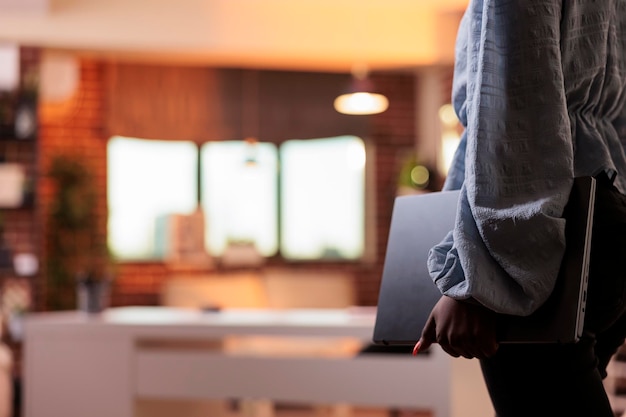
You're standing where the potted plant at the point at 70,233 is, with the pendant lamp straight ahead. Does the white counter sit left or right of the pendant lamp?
right

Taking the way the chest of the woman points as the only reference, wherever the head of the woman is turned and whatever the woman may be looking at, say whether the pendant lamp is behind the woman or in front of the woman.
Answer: in front

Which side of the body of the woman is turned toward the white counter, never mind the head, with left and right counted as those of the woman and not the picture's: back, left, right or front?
front

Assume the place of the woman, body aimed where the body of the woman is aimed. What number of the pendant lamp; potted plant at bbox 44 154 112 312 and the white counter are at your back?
0

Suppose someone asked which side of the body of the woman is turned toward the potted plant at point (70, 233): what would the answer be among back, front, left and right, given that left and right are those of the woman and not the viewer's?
front

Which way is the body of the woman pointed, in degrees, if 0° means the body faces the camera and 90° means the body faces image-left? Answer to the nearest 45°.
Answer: approximately 135°

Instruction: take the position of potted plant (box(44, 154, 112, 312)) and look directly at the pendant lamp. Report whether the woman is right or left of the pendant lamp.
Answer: right
